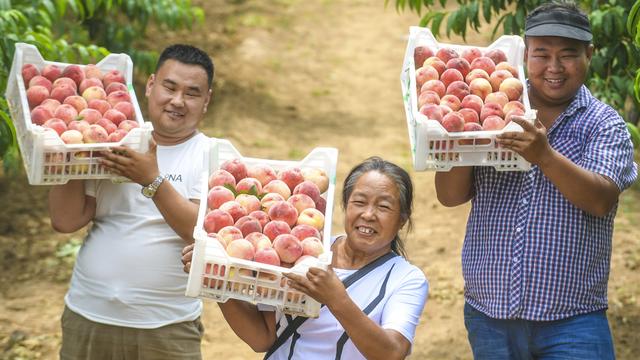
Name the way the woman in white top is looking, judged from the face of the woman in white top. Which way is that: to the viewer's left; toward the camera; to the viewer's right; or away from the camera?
toward the camera

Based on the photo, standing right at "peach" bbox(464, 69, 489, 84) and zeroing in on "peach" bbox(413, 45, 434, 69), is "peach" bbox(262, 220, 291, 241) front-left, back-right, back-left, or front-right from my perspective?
front-left

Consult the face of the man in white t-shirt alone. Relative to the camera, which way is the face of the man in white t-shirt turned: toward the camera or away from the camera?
toward the camera

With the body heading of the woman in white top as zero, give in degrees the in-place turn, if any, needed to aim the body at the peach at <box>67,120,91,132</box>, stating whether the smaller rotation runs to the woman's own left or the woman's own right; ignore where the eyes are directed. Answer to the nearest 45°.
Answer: approximately 45° to the woman's own right

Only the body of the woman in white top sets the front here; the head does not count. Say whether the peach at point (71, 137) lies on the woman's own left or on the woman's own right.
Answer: on the woman's own right

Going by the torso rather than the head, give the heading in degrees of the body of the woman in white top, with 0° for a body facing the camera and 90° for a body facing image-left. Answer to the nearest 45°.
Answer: approximately 45°

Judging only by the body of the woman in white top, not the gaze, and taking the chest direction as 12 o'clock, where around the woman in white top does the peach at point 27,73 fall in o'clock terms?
The peach is roughly at 2 o'clock from the woman in white top.

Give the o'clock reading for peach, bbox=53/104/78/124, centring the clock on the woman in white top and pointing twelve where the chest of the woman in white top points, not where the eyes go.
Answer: The peach is roughly at 2 o'clock from the woman in white top.

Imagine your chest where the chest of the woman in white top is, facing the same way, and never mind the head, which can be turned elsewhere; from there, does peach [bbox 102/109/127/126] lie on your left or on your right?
on your right

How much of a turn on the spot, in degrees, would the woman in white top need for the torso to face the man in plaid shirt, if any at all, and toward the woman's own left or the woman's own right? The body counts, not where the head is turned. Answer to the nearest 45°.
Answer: approximately 135° to the woman's own left

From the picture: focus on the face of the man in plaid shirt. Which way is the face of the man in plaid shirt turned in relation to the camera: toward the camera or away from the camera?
toward the camera
